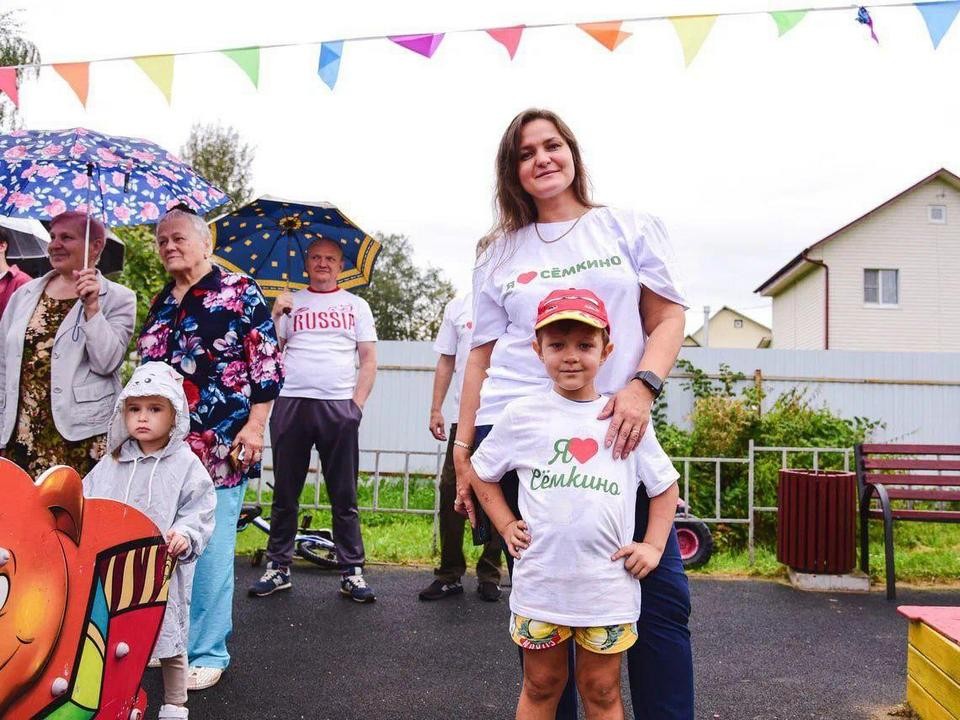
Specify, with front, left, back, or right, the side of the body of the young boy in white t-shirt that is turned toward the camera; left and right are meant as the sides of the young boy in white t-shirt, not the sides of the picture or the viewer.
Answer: front

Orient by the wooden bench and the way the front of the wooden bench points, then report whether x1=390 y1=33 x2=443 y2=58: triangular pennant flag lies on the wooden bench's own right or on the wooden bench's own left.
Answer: on the wooden bench's own right

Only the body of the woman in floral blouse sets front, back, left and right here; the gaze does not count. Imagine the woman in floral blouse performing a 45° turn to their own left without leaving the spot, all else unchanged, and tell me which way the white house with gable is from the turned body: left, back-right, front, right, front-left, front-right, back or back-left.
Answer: back-left

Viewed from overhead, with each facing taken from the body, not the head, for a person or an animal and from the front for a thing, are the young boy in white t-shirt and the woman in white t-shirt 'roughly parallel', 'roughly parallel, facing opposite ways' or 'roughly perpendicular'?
roughly parallel

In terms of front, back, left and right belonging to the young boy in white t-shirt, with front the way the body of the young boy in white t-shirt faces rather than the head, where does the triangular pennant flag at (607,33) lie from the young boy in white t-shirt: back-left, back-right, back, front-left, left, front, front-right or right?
back

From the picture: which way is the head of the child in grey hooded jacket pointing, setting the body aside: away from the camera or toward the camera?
toward the camera

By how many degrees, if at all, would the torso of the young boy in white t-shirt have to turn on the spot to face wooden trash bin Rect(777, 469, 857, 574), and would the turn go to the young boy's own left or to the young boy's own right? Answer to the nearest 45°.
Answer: approximately 135° to the young boy's own left

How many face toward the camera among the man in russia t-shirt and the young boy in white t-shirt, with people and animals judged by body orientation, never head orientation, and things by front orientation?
2

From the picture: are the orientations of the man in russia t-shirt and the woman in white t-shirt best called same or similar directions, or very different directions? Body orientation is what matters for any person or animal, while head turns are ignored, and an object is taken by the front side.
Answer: same or similar directions

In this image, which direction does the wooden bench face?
toward the camera

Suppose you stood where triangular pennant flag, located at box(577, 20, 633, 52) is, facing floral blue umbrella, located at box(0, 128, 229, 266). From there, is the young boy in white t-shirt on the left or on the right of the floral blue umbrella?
left

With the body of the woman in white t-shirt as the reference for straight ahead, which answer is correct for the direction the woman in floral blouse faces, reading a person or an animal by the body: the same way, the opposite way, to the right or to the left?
the same way
